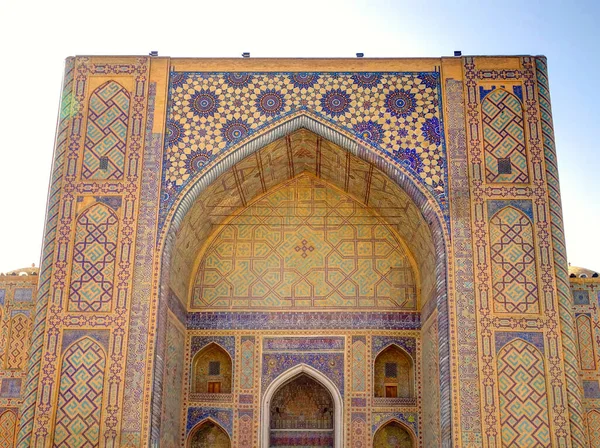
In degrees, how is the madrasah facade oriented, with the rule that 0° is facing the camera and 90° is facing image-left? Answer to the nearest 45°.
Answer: approximately 0°
